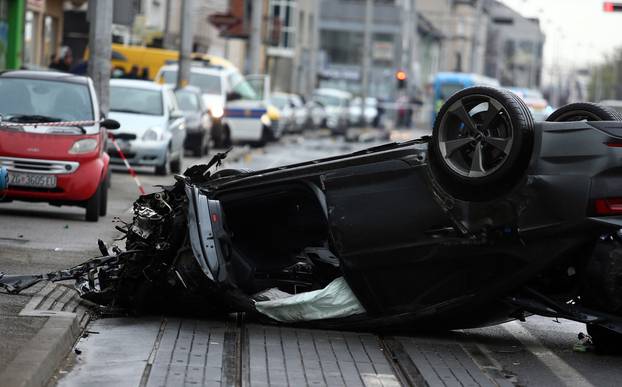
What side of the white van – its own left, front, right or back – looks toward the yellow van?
back

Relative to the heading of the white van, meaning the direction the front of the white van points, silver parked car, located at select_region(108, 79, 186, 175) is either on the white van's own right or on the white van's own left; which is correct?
on the white van's own right

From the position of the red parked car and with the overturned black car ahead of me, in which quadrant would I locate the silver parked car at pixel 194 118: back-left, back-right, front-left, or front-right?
back-left

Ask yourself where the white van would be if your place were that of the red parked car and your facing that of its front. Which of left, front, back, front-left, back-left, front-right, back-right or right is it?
back-right

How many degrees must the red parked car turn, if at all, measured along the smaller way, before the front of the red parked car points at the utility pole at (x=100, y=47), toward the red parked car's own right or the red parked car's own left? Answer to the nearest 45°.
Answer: approximately 135° to the red parked car's own right

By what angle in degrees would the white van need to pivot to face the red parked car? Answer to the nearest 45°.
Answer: approximately 45° to its right

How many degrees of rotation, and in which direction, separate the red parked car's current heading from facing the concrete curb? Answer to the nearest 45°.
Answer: approximately 45° to its left

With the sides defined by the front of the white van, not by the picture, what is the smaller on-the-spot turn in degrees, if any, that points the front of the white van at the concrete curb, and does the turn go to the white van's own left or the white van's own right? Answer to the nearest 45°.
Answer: approximately 45° to the white van's own right

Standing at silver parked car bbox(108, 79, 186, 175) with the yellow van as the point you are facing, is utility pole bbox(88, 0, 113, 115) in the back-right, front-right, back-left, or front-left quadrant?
back-left

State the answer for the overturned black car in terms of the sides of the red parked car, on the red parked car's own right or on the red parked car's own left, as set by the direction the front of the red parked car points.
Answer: on the red parked car's own left

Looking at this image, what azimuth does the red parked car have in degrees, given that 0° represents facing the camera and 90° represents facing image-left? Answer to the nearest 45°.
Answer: approximately 45°
